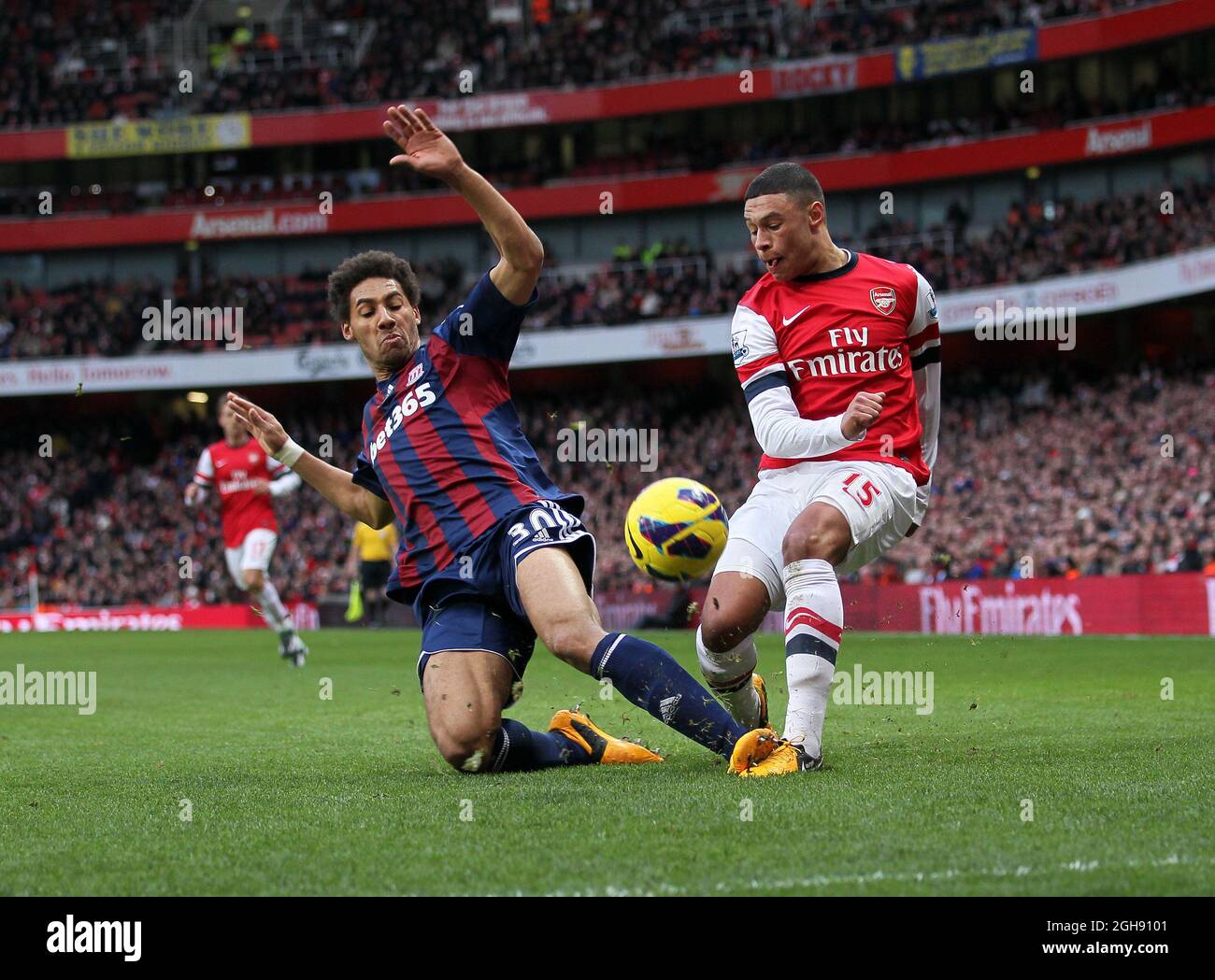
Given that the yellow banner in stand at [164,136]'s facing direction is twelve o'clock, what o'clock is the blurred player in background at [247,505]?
The blurred player in background is roughly at 12 o'clock from the yellow banner in stand.

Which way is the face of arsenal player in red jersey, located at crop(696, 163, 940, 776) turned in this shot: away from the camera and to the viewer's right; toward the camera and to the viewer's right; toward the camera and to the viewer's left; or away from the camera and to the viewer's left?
toward the camera and to the viewer's left

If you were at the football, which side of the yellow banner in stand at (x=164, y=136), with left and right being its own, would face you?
front

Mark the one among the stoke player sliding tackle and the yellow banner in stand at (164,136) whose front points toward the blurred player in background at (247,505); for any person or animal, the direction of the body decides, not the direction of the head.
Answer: the yellow banner in stand

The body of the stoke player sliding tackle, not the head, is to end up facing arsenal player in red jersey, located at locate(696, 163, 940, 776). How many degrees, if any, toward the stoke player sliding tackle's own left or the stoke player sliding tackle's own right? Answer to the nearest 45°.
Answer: approximately 90° to the stoke player sliding tackle's own left

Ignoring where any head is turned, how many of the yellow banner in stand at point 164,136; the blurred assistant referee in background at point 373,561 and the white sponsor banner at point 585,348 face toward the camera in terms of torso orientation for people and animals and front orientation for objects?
3

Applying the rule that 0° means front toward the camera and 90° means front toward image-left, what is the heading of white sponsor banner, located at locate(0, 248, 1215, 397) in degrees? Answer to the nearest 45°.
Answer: approximately 0°

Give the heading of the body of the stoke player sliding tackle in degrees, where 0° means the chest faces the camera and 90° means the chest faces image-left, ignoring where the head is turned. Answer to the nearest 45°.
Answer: approximately 0°
